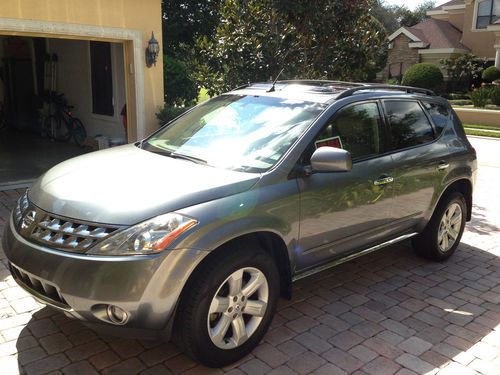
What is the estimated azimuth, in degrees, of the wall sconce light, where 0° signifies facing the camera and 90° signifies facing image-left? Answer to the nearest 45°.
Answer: approximately 315°

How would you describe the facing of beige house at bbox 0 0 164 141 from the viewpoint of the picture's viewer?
facing the viewer

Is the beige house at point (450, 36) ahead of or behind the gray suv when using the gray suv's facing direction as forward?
behind

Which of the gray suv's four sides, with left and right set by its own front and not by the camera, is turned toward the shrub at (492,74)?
back

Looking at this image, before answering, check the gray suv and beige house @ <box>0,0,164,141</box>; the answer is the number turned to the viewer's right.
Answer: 0

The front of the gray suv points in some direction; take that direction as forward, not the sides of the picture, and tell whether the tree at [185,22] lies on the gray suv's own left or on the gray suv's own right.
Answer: on the gray suv's own right

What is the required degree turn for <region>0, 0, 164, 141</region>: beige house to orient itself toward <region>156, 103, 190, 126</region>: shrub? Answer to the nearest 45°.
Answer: approximately 45° to its left

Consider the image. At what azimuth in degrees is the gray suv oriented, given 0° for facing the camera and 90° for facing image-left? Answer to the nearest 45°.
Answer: approximately 45°

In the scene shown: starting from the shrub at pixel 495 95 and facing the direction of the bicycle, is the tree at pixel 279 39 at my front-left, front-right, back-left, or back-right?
front-left

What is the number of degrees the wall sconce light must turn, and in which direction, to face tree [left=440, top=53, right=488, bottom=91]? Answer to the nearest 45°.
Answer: approximately 90° to its left

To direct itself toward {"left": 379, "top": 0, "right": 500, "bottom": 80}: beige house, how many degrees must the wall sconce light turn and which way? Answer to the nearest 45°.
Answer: approximately 90° to its left

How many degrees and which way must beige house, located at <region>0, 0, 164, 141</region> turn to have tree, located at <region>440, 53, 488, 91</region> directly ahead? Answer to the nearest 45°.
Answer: approximately 135° to its left

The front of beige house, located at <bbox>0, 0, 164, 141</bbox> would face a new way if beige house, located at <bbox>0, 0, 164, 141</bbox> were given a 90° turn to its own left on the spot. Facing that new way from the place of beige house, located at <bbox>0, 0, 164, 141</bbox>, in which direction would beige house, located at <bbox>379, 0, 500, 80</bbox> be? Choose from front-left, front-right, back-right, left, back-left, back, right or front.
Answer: front-left

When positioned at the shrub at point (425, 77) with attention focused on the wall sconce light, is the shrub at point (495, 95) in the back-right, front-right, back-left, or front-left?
front-left

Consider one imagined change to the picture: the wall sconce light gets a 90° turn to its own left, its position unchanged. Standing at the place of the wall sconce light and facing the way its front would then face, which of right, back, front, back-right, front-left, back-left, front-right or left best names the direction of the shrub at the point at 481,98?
front
